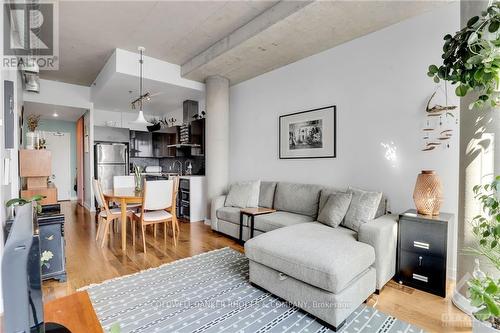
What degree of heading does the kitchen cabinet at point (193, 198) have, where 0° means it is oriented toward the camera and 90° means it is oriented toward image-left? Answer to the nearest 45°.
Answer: approximately 45°

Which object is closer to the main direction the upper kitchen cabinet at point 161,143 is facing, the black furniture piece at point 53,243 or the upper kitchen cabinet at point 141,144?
the black furniture piece

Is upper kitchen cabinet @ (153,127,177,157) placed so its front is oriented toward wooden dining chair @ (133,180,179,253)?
yes

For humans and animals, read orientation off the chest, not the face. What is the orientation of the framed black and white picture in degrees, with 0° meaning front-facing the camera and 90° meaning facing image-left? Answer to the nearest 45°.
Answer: approximately 45°

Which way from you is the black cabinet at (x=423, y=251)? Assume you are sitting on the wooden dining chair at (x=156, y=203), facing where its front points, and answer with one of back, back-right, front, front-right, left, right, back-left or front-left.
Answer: back

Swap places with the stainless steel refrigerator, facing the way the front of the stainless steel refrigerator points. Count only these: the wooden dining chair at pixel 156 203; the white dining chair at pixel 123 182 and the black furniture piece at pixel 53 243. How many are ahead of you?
3

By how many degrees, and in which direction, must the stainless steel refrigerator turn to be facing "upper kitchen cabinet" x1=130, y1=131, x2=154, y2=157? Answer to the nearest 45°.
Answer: approximately 135° to its left

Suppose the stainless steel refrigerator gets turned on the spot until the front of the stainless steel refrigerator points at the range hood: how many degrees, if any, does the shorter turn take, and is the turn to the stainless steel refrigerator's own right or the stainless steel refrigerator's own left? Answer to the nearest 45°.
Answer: approximately 45° to the stainless steel refrigerator's own left

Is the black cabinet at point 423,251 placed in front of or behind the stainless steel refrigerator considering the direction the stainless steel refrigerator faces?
in front

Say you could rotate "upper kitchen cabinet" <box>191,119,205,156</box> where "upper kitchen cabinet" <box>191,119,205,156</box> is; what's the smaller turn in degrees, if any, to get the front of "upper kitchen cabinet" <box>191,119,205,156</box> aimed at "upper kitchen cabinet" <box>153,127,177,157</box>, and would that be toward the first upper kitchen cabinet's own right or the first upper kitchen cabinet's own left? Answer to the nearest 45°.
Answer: approximately 90° to the first upper kitchen cabinet's own right

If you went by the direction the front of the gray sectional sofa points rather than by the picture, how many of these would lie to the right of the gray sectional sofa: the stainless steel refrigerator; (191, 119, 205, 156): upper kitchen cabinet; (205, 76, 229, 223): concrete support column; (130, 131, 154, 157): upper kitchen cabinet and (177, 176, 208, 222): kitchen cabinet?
5

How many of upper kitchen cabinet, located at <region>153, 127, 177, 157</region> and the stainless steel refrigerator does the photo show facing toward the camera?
2

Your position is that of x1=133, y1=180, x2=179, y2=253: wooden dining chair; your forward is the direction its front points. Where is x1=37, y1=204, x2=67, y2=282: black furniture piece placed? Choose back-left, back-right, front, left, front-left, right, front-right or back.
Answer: left

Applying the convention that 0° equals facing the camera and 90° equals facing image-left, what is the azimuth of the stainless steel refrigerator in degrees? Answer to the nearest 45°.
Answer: approximately 0°

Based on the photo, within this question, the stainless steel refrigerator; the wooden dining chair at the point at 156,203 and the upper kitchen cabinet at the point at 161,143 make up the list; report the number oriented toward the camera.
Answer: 2

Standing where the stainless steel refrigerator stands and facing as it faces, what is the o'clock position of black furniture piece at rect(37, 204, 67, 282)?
The black furniture piece is roughly at 12 o'clock from the stainless steel refrigerator.
